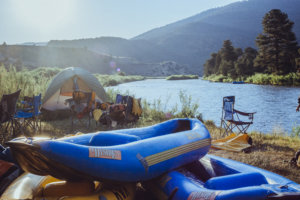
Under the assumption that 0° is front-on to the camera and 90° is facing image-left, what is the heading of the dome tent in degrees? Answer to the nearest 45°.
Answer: approximately 0°

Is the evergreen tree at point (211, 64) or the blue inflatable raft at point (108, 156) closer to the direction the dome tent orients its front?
the blue inflatable raft

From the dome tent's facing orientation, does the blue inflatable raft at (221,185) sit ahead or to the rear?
ahead

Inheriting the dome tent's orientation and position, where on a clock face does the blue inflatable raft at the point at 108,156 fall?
The blue inflatable raft is roughly at 12 o'clock from the dome tent.

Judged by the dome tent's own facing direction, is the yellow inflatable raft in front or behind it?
in front

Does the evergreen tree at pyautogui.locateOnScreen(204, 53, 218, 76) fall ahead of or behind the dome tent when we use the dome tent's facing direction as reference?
behind

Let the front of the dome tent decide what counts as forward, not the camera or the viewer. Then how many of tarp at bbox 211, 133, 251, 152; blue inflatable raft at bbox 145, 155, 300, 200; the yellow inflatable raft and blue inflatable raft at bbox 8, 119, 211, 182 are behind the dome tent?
0

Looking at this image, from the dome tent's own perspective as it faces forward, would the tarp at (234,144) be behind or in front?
in front

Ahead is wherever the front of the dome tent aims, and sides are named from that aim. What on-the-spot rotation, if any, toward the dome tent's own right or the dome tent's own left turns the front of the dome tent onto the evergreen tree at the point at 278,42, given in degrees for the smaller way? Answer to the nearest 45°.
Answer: approximately 135° to the dome tent's own left

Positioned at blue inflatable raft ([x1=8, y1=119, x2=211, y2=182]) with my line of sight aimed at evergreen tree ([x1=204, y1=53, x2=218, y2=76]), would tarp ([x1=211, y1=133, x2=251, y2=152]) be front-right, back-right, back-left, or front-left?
front-right

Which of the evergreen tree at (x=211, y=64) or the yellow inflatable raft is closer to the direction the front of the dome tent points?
the yellow inflatable raft

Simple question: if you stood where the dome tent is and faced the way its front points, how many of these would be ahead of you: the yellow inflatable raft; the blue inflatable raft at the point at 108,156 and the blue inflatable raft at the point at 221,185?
3
